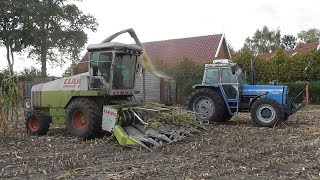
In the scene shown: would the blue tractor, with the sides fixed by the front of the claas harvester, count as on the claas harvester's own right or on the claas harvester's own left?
on the claas harvester's own left

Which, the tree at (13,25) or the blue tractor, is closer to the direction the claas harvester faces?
the blue tractor

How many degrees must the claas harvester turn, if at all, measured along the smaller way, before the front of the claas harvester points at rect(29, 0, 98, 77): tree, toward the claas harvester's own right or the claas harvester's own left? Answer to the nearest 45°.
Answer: approximately 135° to the claas harvester's own left

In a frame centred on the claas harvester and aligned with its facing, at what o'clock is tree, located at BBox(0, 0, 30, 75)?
The tree is roughly at 7 o'clock from the claas harvester.

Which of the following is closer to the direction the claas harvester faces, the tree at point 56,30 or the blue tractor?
the blue tractor

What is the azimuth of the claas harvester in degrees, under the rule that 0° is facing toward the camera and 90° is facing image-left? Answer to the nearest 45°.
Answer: approximately 315°
